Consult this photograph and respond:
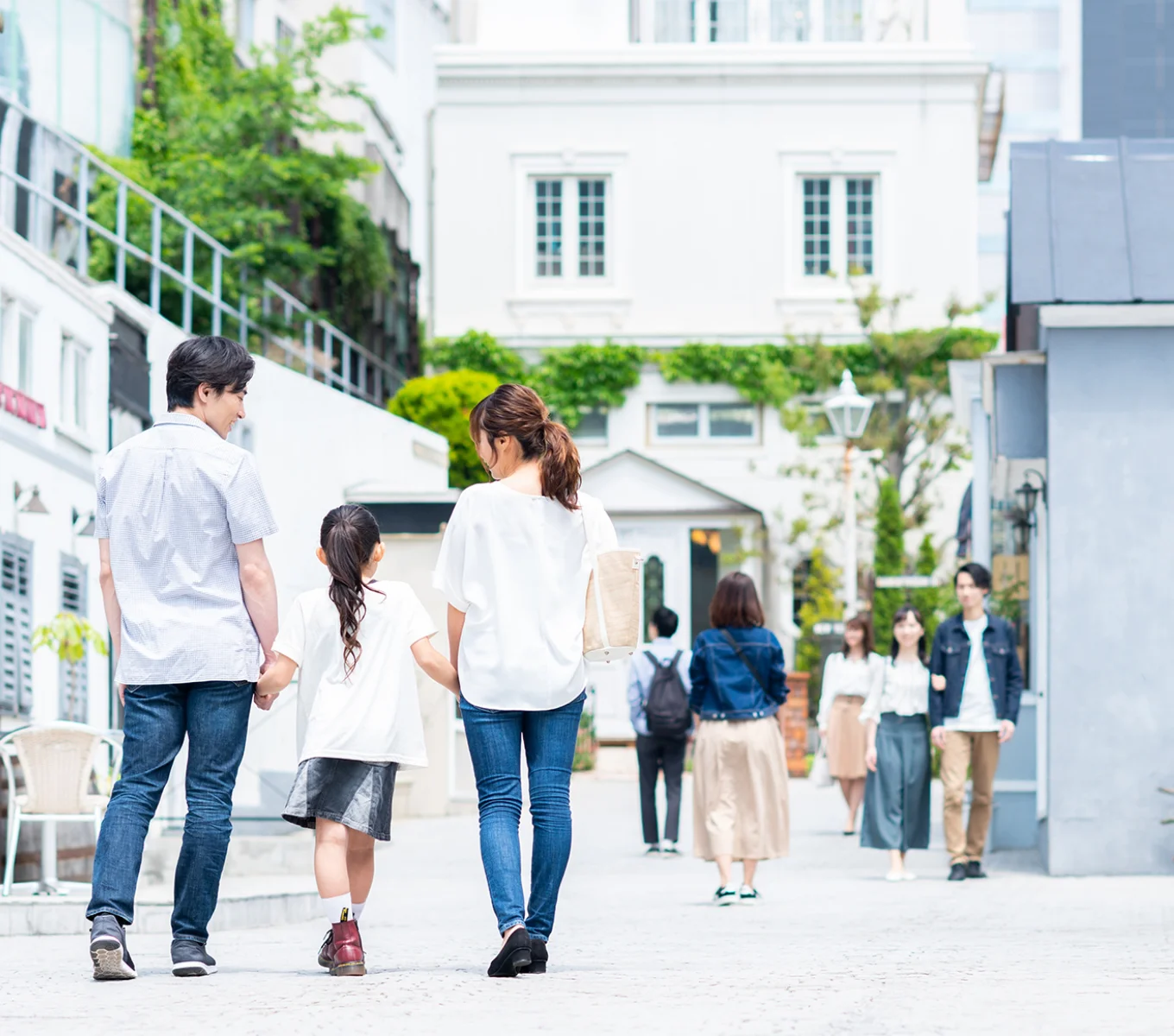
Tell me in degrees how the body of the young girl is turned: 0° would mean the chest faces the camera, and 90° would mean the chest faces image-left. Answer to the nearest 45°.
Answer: approximately 180°

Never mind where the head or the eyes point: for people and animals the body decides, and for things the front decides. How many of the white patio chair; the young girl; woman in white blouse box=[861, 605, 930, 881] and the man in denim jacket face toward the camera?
2

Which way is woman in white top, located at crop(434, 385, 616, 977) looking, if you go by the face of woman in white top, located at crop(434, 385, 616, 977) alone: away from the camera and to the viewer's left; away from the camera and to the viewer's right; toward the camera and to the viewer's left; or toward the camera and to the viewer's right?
away from the camera and to the viewer's left

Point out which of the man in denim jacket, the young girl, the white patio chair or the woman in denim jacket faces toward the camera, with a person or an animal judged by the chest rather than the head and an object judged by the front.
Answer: the man in denim jacket

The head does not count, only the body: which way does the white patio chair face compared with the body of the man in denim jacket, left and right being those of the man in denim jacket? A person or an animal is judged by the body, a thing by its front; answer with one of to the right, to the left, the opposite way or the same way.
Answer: the opposite way

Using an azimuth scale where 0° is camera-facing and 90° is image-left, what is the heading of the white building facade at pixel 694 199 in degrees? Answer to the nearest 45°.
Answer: approximately 0°

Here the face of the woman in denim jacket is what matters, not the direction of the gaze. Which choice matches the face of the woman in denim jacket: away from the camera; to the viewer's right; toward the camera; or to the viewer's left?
away from the camera

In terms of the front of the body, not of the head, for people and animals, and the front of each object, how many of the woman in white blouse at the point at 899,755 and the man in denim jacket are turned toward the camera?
2

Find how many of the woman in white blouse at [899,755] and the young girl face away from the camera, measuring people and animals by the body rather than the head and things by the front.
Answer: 1

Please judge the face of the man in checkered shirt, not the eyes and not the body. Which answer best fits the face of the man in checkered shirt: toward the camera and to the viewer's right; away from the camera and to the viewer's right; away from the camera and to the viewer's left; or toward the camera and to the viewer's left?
away from the camera and to the viewer's right

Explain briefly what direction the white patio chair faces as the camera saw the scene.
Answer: facing away from the viewer

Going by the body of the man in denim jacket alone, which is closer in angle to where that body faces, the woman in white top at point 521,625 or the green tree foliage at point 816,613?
the woman in white top

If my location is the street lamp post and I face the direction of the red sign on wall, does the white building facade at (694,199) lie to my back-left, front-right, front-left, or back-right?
back-right

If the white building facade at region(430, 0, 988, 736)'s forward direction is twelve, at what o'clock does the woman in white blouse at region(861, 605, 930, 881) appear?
The woman in white blouse is roughly at 12 o'clock from the white building facade.
